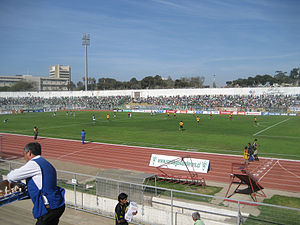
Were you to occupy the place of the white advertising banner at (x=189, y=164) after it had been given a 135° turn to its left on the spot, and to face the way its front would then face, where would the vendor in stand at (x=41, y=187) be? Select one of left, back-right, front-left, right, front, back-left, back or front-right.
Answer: back-right

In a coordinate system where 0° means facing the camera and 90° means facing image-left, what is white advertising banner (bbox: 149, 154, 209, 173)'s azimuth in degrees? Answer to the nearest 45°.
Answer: approximately 0°
